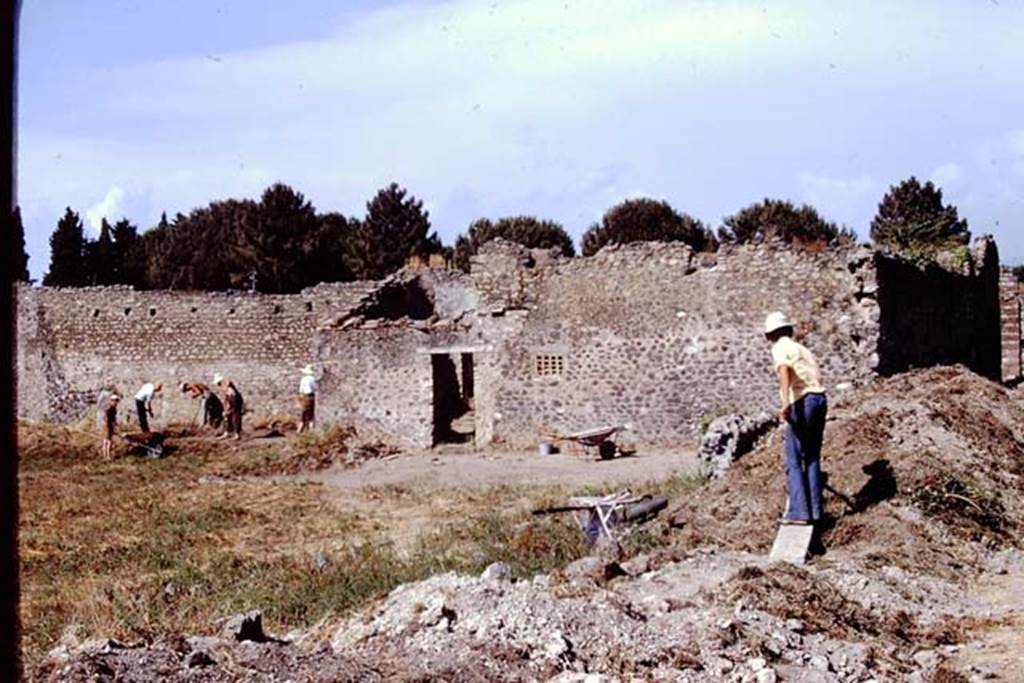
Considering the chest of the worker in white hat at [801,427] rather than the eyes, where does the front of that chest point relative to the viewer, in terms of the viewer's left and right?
facing away from the viewer and to the left of the viewer

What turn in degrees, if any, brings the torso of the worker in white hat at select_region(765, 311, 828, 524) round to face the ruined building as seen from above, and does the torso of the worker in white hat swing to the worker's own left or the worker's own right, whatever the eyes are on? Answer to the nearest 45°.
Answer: approximately 45° to the worker's own right

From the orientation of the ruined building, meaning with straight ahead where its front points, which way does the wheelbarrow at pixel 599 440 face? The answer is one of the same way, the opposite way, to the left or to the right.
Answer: to the left

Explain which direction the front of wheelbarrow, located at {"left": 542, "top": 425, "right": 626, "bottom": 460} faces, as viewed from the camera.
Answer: facing to the right of the viewer

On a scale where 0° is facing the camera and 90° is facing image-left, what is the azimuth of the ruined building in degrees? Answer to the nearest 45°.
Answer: approximately 0°
